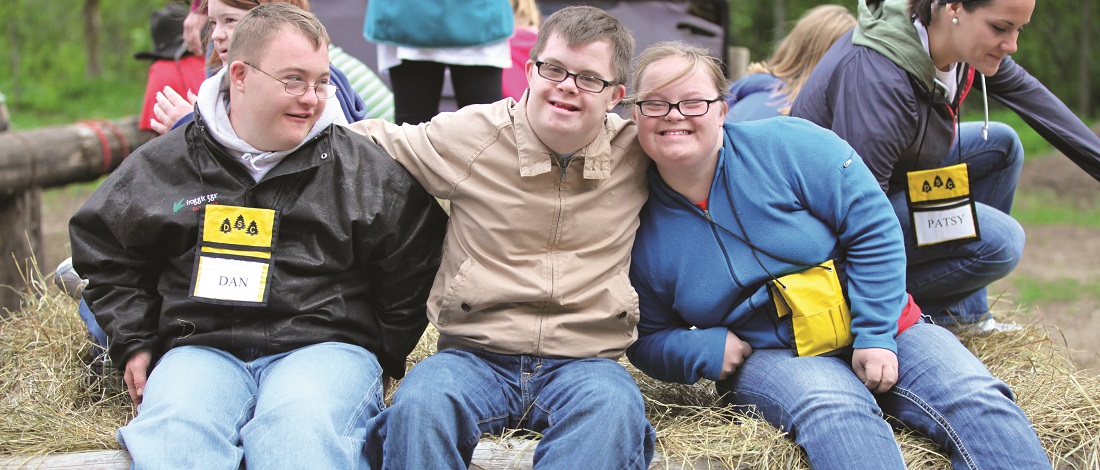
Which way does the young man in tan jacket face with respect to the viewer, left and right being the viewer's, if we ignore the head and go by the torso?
facing the viewer

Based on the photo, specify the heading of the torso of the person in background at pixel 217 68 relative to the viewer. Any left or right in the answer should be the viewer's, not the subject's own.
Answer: facing the viewer and to the left of the viewer

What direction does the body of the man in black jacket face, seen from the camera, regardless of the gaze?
toward the camera

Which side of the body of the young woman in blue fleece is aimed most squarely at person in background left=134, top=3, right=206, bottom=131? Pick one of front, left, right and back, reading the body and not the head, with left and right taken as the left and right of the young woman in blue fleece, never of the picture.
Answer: right

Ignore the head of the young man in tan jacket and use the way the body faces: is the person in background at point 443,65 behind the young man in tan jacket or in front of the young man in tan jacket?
behind

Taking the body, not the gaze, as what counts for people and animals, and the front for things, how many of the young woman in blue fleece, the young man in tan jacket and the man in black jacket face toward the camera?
3

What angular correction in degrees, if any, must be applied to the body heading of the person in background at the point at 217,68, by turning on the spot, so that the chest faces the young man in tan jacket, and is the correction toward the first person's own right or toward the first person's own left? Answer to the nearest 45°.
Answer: approximately 90° to the first person's own left

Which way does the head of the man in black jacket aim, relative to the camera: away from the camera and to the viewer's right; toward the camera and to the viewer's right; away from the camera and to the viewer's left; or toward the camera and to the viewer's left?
toward the camera and to the viewer's right

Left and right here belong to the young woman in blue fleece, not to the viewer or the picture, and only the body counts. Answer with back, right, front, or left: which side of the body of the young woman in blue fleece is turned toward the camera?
front

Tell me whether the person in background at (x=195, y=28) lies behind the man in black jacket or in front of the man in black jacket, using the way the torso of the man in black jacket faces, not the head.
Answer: behind

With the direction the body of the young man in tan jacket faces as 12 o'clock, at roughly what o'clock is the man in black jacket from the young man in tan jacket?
The man in black jacket is roughly at 3 o'clock from the young man in tan jacket.

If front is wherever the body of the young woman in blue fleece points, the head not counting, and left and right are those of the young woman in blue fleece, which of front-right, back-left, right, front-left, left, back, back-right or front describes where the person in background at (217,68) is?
right
